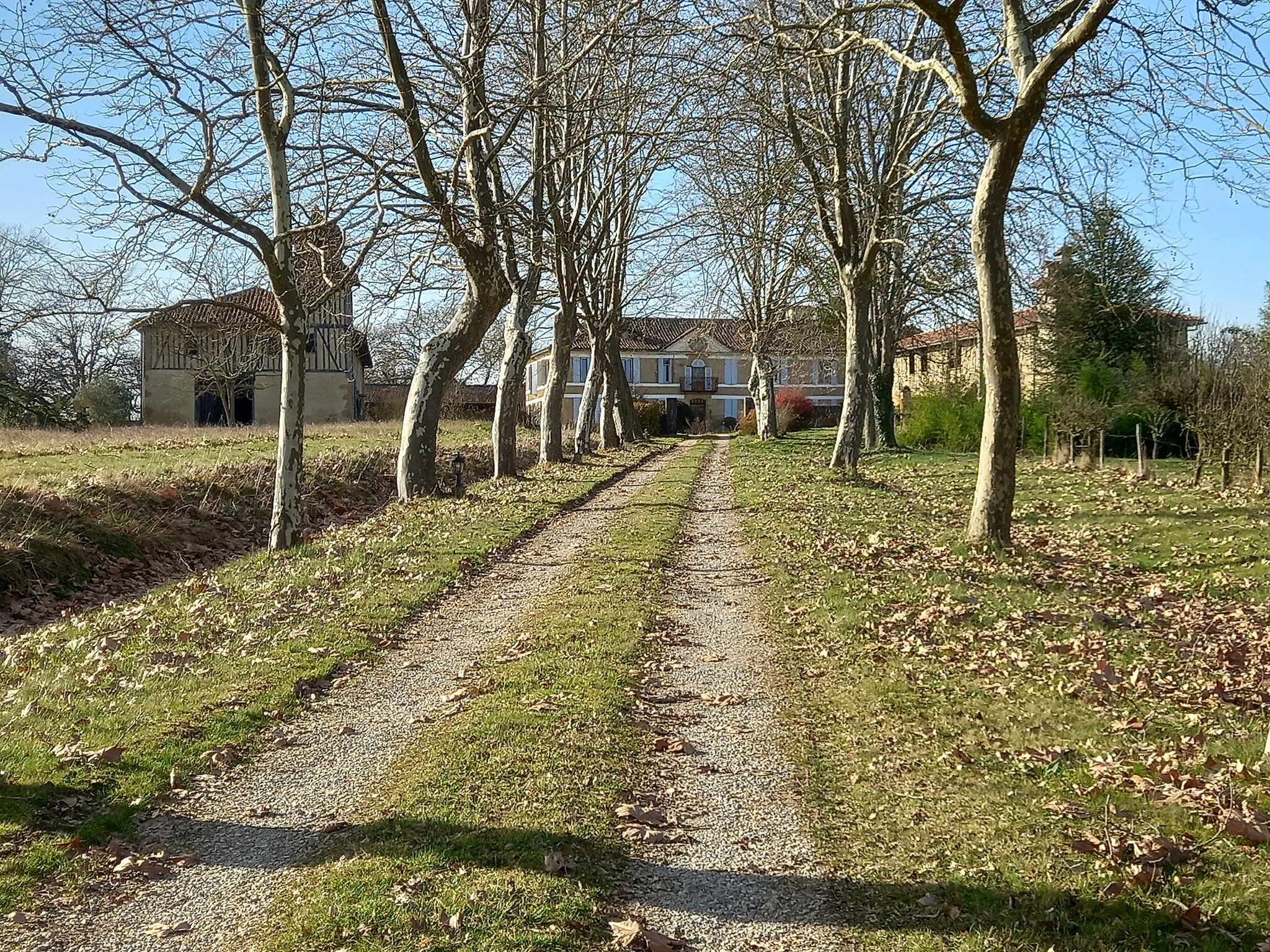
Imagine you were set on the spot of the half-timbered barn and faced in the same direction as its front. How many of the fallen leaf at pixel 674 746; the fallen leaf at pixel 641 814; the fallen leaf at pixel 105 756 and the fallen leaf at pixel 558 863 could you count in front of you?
4

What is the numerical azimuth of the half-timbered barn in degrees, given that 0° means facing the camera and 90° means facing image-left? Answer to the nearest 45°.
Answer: approximately 0°

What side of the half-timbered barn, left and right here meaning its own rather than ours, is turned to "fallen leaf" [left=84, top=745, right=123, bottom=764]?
front

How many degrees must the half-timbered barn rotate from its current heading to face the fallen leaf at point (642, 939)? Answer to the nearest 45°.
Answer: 0° — it already faces it

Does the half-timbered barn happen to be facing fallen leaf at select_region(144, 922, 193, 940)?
yes

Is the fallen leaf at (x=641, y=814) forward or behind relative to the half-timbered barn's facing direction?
forward

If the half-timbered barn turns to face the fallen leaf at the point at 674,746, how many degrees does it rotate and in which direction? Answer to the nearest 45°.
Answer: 0° — it already faces it

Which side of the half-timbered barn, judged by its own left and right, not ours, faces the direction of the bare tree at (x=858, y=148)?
left

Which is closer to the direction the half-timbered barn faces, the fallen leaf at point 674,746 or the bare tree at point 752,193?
the fallen leaf

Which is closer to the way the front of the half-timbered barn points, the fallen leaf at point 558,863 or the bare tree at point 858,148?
the fallen leaf

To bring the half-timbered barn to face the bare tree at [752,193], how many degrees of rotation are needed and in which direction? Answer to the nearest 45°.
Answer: approximately 90° to its left
